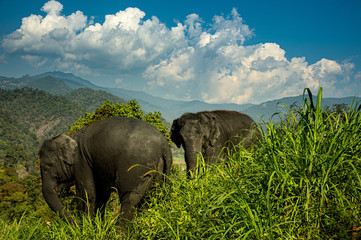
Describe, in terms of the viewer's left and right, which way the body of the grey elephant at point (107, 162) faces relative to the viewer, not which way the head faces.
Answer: facing to the left of the viewer

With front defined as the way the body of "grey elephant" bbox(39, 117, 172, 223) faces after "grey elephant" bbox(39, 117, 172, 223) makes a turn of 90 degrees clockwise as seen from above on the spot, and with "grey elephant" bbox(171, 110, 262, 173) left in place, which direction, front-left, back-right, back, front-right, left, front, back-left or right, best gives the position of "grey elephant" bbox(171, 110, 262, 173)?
front-right

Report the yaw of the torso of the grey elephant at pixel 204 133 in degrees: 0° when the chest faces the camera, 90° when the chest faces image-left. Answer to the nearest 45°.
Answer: approximately 45°
